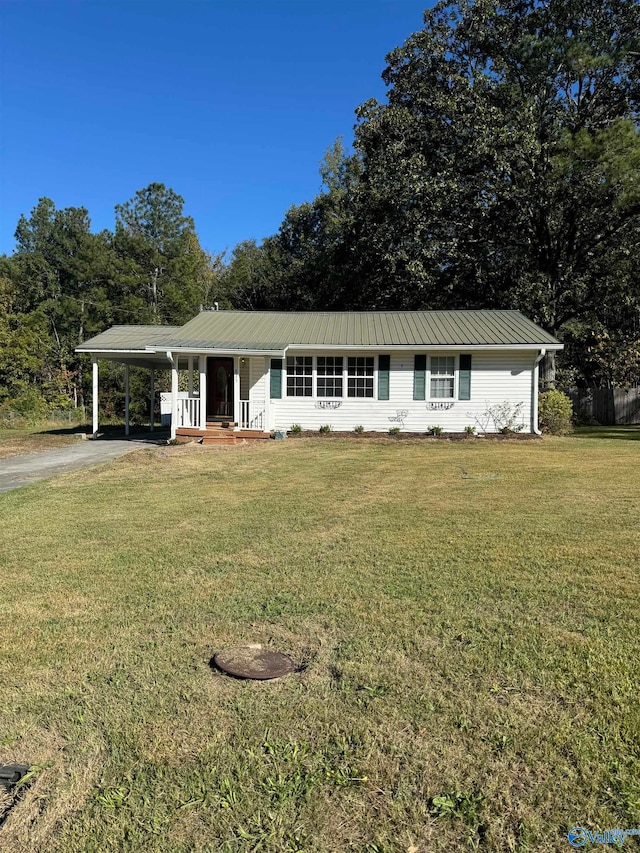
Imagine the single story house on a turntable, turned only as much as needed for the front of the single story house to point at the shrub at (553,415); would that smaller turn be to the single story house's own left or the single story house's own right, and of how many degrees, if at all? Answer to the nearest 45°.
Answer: approximately 90° to the single story house's own left

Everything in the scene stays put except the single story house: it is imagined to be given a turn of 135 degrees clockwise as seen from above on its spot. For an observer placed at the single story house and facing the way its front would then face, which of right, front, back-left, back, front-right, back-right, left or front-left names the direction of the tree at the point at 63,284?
front

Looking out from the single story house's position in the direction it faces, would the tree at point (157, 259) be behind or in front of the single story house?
behind

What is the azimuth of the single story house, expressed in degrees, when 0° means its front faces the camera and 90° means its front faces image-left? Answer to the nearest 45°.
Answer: approximately 0°

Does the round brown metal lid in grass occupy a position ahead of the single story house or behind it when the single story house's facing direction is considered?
ahead
